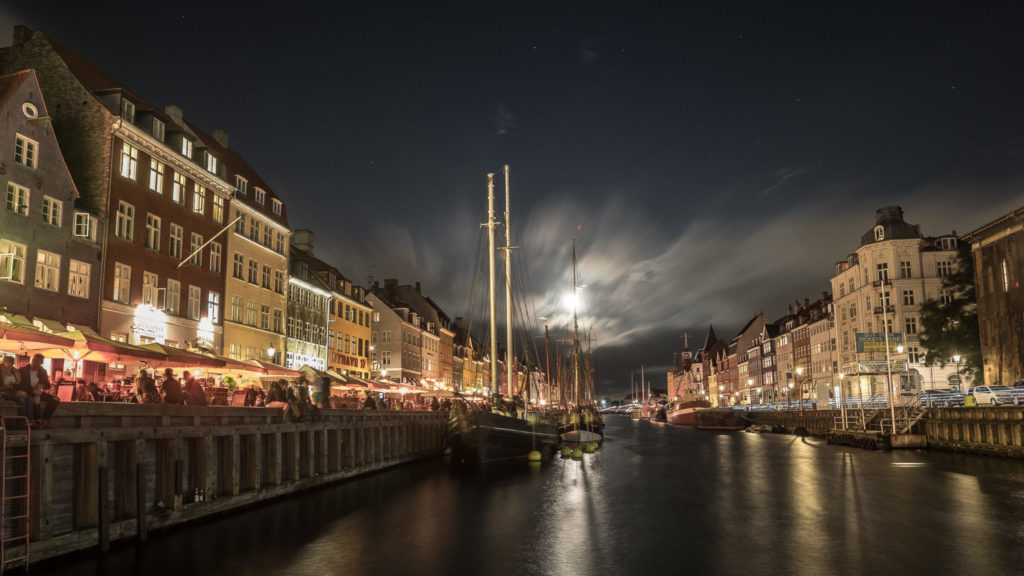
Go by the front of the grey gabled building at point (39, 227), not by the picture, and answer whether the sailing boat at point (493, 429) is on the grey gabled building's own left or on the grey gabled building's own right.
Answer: on the grey gabled building's own left

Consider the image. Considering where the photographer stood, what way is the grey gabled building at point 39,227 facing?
facing the viewer and to the right of the viewer

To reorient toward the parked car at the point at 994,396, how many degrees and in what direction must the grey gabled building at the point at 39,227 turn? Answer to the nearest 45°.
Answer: approximately 45° to its left
